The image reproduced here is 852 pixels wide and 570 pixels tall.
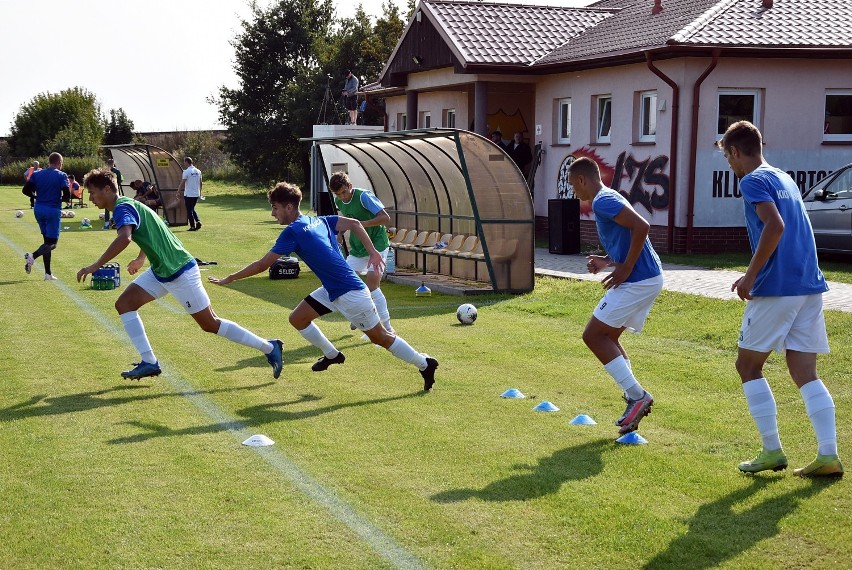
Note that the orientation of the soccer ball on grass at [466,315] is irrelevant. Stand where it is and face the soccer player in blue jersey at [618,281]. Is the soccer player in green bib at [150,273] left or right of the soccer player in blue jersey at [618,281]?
right

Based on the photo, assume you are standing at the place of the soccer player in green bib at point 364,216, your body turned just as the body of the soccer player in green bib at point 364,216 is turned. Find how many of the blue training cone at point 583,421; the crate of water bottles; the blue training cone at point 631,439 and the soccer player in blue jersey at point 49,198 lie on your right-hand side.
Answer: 2

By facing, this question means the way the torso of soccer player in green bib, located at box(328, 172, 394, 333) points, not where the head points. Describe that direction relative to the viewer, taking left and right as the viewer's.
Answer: facing the viewer and to the left of the viewer

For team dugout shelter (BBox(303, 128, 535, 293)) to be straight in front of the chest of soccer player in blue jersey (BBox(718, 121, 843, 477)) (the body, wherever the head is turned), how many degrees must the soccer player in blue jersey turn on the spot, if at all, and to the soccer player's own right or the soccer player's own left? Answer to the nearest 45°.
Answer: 0° — they already face it

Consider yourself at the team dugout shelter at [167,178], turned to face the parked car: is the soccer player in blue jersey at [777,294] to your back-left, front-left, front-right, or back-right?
front-right

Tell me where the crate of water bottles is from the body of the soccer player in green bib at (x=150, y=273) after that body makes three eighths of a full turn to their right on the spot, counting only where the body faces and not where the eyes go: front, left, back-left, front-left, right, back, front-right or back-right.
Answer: front-left

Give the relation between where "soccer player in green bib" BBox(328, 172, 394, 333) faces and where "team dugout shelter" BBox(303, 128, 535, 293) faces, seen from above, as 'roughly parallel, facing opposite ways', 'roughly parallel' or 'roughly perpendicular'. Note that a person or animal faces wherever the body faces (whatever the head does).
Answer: roughly parallel

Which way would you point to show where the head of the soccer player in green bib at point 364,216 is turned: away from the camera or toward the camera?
toward the camera

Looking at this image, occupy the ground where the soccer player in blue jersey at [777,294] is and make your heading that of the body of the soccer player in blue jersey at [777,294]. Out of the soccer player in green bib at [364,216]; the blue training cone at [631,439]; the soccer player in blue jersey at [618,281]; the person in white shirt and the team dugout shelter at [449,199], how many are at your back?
0

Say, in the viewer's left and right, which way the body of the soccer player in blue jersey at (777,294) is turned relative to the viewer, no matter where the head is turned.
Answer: facing away from the viewer and to the left of the viewer
